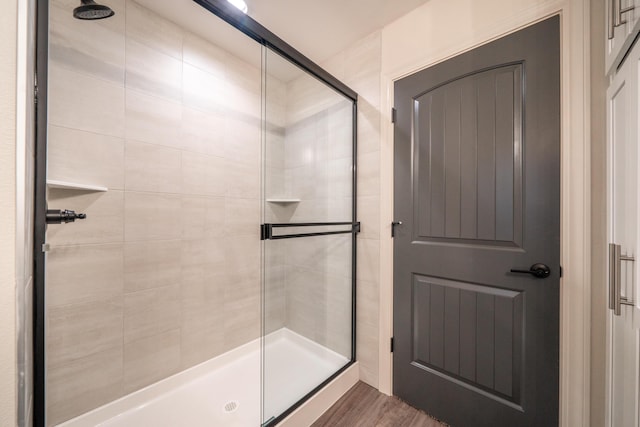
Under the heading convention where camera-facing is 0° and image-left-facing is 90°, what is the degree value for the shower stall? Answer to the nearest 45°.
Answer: approximately 315°

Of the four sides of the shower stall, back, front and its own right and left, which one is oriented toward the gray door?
front
